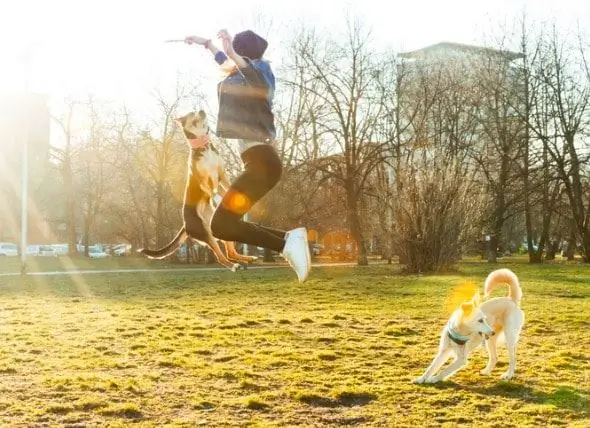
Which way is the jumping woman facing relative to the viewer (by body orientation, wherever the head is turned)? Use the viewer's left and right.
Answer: facing to the left of the viewer

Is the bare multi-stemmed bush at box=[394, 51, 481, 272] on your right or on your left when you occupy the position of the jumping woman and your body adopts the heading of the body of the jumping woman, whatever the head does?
on your right

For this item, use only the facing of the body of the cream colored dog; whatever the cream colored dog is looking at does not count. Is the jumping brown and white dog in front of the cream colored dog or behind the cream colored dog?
in front

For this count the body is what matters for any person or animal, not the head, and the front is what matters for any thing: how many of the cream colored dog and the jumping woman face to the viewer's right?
0

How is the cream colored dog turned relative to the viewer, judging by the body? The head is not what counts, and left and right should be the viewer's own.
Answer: facing the viewer and to the left of the viewer

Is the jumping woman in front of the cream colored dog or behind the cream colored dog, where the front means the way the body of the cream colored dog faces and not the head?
in front

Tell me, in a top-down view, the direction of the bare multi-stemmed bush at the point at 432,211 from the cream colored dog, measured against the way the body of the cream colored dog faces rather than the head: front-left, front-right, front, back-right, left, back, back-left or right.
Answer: back-right
